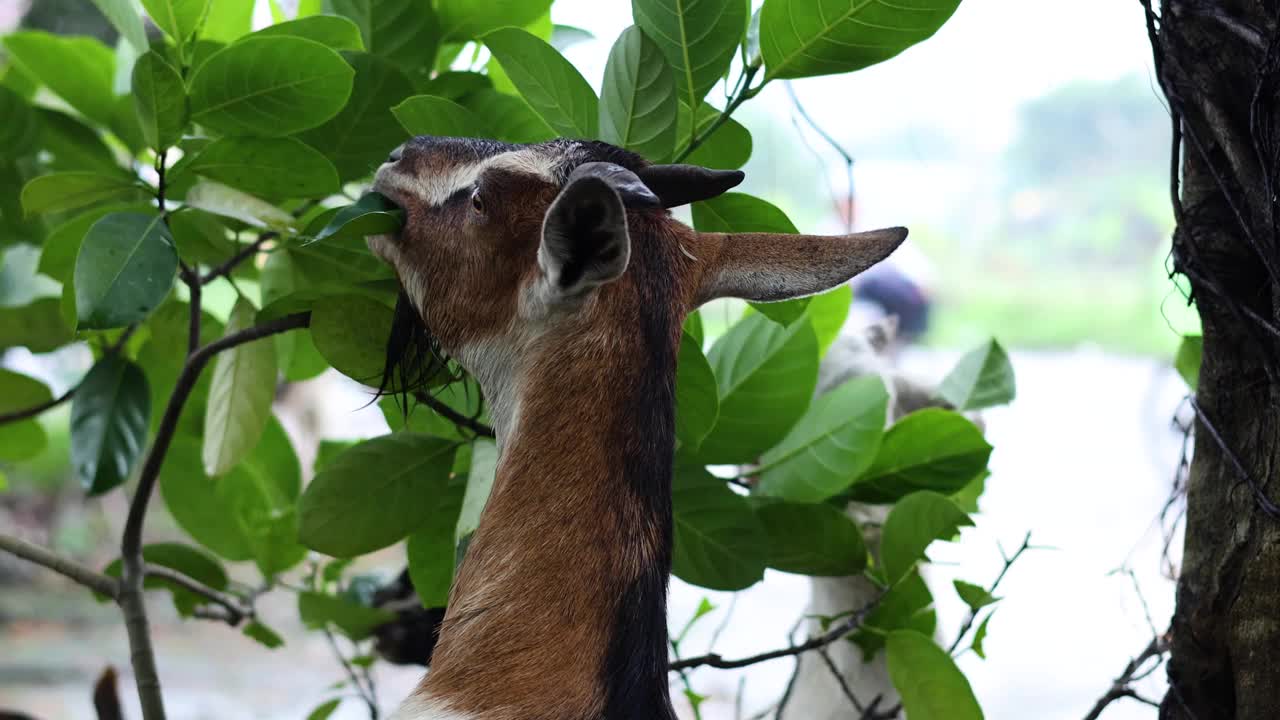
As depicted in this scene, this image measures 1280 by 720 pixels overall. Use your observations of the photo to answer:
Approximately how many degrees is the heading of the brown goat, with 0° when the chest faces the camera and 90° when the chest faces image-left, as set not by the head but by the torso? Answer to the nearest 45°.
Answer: approximately 135°
